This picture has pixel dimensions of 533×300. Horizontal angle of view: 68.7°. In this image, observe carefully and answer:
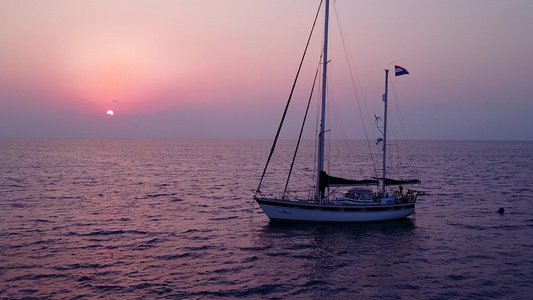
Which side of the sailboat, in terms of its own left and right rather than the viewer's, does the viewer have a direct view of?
left
